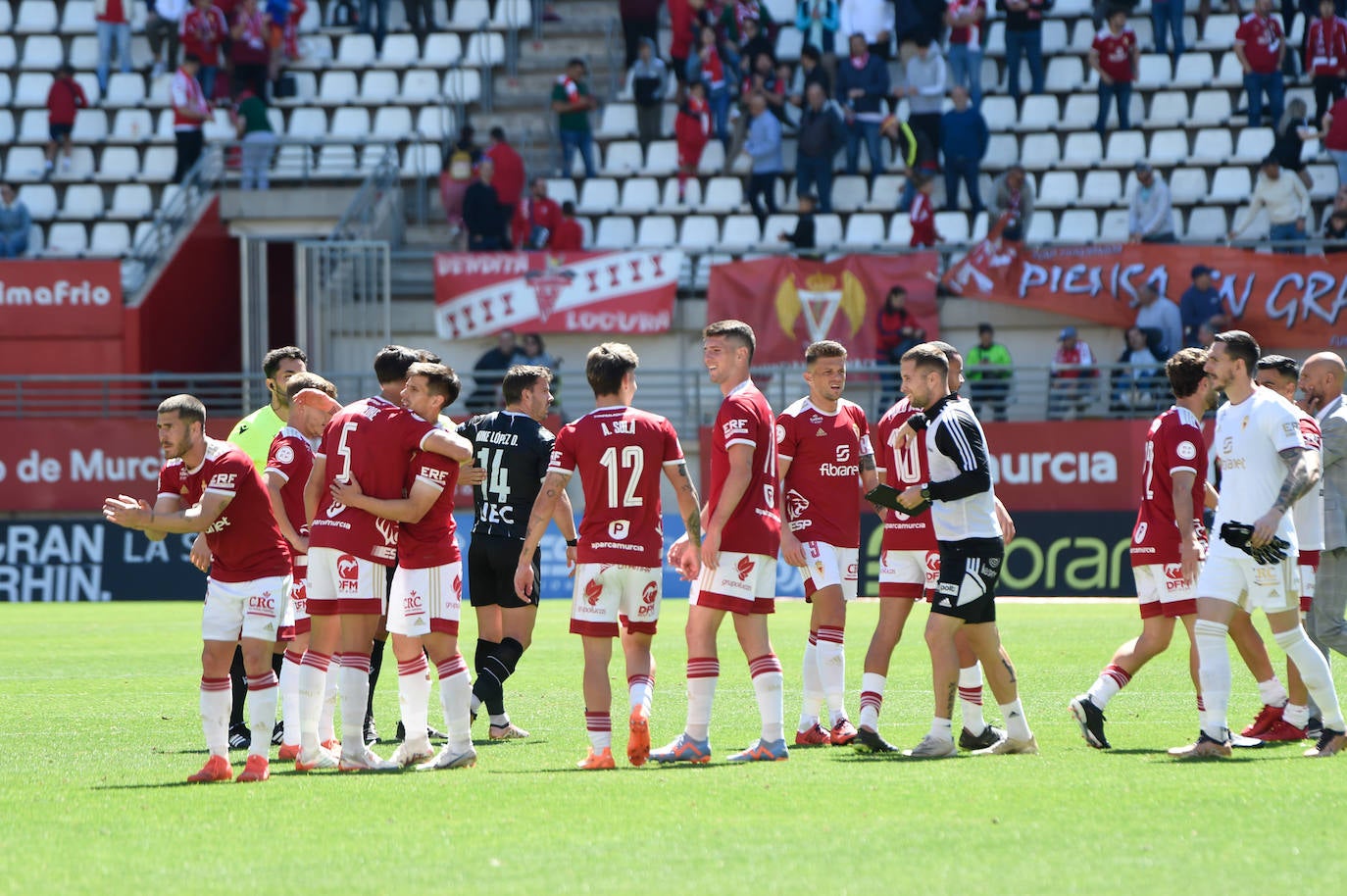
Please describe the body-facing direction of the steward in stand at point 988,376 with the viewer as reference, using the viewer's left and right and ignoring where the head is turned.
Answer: facing the viewer

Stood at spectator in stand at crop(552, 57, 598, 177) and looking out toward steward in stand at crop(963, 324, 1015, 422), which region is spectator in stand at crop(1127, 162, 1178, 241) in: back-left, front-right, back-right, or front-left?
front-left

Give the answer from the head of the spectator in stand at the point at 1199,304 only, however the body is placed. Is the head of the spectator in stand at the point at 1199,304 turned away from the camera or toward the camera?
toward the camera

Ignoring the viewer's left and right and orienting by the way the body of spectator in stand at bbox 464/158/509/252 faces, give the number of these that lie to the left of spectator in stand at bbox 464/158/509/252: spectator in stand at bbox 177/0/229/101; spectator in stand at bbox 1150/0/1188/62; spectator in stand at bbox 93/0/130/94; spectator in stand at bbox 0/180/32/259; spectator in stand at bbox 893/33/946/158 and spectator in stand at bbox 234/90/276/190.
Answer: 2

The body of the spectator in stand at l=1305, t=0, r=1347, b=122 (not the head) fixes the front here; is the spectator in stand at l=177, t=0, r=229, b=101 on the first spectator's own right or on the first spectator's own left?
on the first spectator's own right

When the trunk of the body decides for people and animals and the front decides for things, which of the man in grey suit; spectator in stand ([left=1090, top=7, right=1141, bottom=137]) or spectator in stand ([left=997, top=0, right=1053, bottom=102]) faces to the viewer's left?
the man in grey suit

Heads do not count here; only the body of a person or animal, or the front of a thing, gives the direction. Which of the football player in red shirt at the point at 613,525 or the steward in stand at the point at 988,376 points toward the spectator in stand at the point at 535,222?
the football player in red shirt

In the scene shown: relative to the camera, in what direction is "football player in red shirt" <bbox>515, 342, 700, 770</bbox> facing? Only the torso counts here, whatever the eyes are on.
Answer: away from the camera

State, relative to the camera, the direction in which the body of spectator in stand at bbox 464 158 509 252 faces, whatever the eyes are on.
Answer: toward the camera

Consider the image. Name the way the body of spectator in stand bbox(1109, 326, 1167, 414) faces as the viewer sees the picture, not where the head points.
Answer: toward the camera

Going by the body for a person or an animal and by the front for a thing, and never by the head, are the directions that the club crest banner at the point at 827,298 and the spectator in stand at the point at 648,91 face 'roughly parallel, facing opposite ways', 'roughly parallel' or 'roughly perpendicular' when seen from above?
roughly parallel

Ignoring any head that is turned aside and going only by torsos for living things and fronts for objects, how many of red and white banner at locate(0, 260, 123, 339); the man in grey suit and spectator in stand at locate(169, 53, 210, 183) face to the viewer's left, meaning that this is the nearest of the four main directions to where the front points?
1

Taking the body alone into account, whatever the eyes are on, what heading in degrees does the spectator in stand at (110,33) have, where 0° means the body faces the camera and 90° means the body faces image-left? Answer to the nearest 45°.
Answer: approximately 0°

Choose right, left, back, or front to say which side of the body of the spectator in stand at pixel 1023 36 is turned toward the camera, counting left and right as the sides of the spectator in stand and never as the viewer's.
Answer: front

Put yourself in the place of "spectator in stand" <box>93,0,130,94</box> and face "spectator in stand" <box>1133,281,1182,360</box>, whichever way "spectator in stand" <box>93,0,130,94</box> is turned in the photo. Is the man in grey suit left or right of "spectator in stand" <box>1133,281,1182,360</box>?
right
